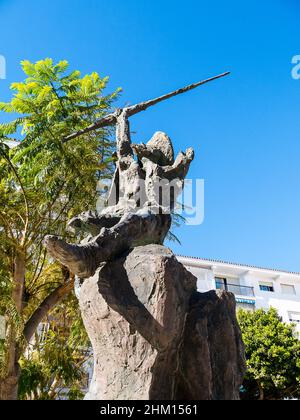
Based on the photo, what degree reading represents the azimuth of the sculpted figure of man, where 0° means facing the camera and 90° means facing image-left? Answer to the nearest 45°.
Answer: approximately 45°

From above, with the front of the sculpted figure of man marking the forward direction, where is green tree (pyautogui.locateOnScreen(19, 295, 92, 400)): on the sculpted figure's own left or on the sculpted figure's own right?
on the sculpted figure's own right

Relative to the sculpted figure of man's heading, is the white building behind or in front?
behind

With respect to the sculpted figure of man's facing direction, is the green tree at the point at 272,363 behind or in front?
behind
